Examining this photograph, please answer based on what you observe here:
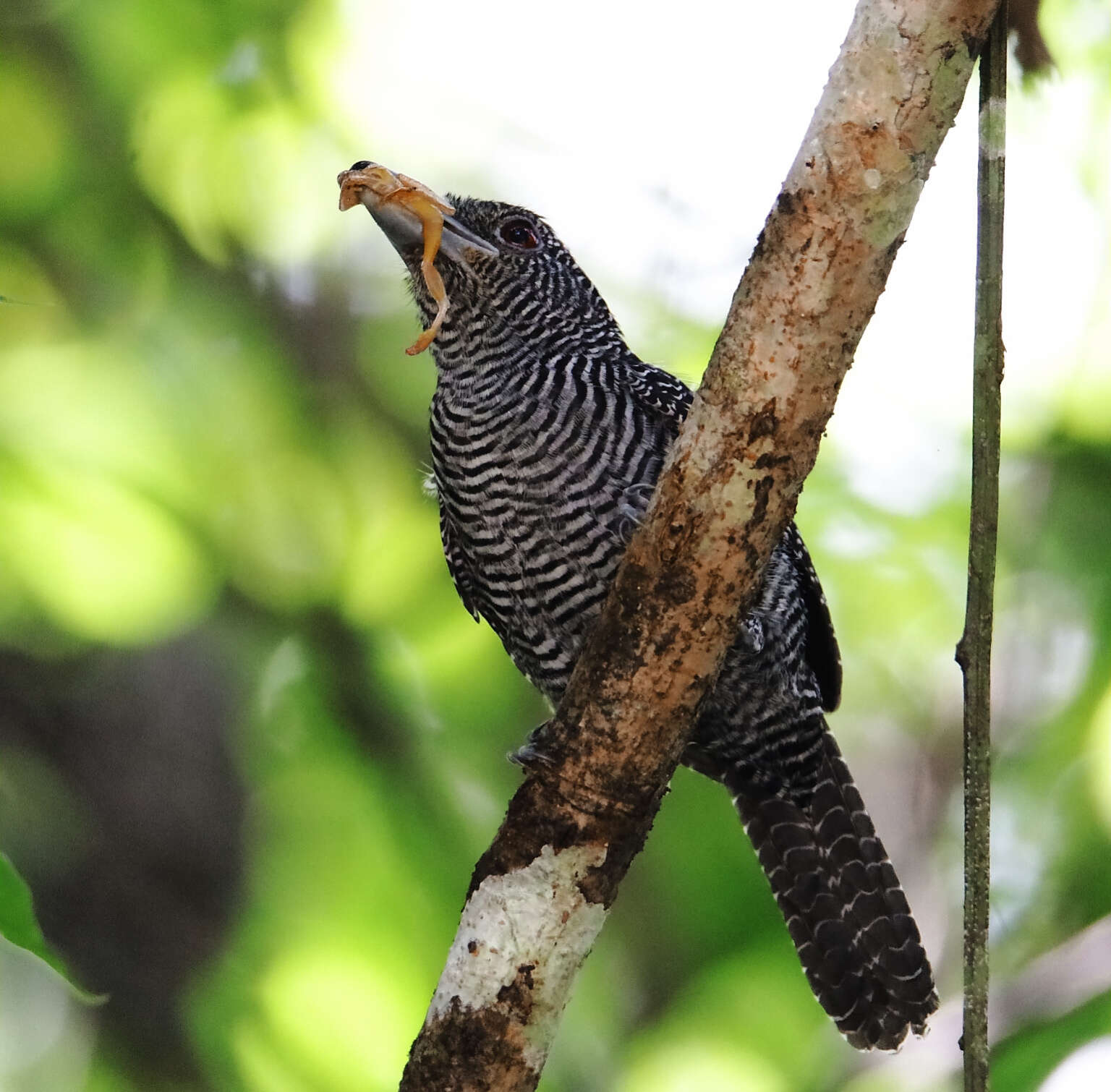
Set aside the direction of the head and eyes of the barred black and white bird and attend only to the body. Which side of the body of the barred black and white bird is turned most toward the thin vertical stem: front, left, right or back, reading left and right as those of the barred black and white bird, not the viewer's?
left

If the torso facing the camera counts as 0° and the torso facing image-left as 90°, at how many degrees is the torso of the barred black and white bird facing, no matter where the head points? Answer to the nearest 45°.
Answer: approximately 45°
